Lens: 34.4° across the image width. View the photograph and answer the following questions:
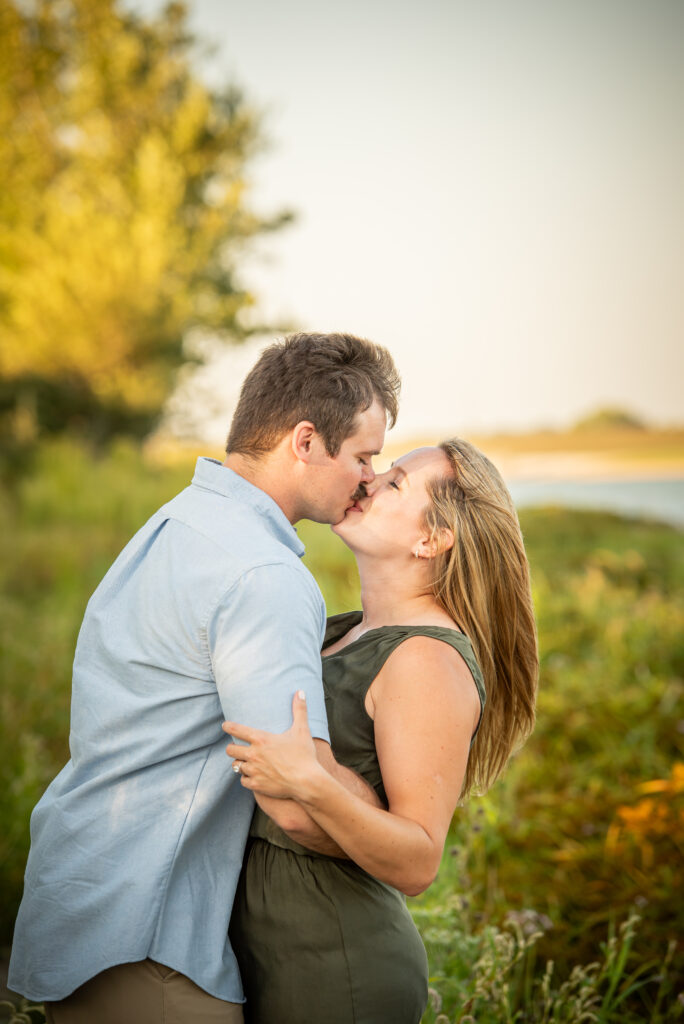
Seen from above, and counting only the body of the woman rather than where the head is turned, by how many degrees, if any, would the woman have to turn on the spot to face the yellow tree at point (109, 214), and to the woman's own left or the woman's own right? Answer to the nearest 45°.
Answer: approximately 90° to the woman's own right

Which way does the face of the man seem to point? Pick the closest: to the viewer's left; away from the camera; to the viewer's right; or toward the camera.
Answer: to the viewer's right

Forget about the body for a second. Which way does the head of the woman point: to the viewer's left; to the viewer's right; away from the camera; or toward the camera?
to the viewer's left

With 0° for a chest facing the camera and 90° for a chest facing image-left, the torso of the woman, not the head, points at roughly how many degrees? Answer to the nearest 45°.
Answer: approximately 90°
